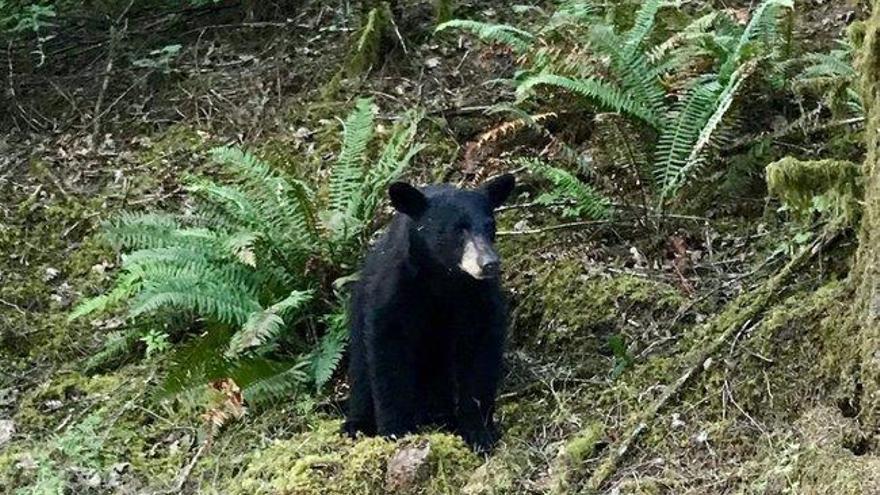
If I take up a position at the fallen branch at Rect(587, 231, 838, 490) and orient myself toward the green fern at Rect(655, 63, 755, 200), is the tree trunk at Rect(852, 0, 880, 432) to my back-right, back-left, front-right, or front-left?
back-right

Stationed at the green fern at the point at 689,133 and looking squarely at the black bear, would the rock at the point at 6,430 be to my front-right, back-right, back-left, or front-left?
front-right

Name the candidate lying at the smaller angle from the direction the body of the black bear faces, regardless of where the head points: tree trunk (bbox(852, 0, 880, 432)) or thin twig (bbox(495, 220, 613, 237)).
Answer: the tree trunk

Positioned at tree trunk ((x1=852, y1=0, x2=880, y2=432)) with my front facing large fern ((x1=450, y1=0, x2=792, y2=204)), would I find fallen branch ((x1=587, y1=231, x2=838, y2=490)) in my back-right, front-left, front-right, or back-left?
front-left

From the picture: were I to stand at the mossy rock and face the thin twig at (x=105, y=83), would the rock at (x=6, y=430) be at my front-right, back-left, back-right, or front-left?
front-left

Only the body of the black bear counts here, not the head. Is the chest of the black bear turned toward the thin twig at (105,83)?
no

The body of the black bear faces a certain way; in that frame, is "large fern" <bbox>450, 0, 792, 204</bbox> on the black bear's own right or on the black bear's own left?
on the black bear's own left

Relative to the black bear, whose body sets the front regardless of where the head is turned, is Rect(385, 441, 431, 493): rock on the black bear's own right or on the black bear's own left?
on the black bear's own right

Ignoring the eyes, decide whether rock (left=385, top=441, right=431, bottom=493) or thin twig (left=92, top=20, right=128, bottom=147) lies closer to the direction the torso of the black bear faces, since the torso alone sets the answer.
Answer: the rock

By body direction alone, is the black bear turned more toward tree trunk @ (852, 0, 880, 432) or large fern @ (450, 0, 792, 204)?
the tree trunk

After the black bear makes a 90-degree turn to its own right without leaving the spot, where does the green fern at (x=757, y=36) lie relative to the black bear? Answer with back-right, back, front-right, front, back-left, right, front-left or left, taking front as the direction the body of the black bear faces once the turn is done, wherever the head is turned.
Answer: back

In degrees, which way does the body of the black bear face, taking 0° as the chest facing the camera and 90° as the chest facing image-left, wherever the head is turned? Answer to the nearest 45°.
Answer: approximately 315°

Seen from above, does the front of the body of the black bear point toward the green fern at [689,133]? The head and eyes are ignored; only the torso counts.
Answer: no
